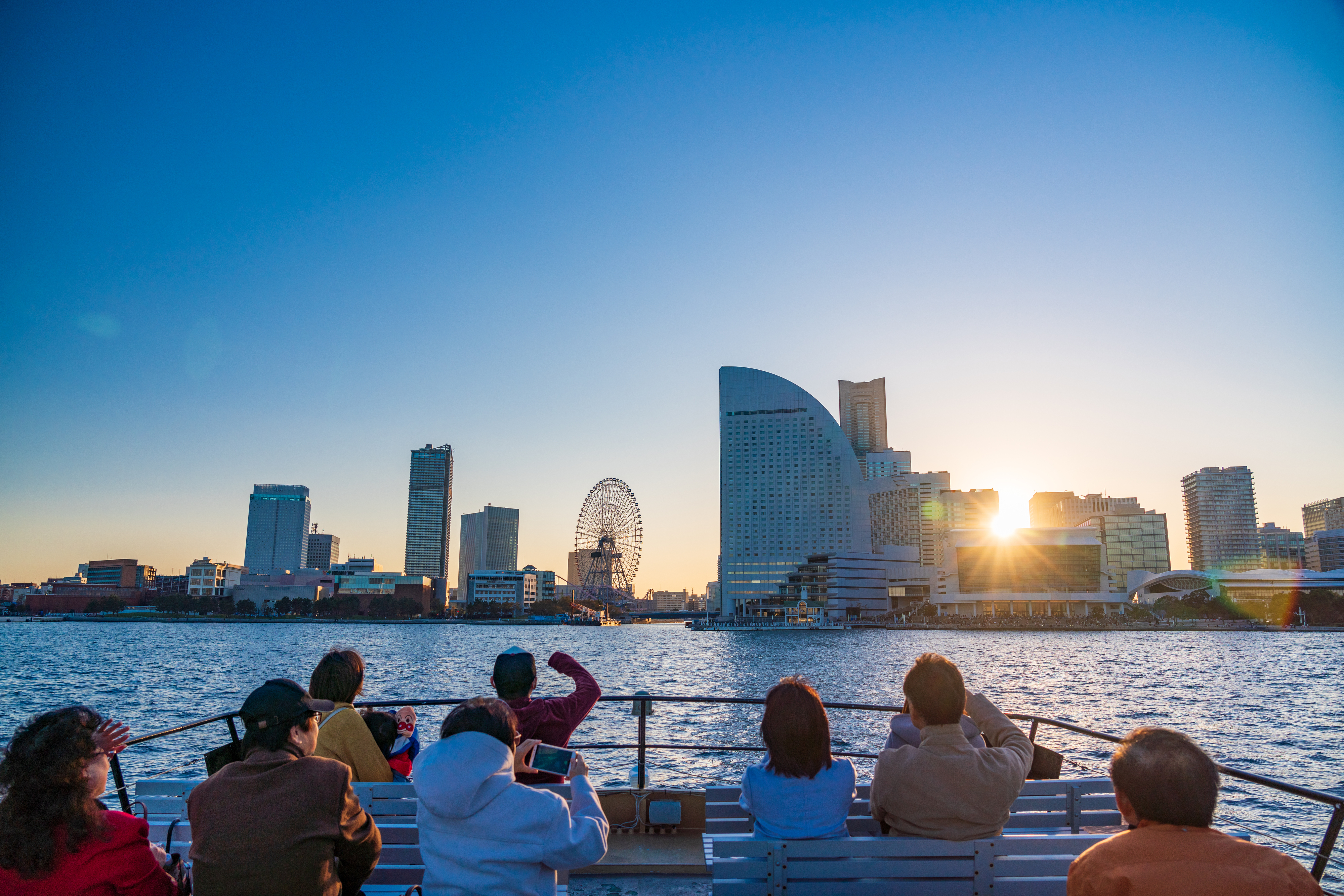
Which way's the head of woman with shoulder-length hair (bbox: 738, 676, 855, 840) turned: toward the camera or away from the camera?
away from the camera

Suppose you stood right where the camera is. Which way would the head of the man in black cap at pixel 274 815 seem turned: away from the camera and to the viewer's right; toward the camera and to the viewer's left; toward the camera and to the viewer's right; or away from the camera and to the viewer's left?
away from the camera and to the viewer's right

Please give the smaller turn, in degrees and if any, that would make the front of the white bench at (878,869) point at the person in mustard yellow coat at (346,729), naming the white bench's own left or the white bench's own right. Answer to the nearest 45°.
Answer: approximately 90° to the white bench's own left

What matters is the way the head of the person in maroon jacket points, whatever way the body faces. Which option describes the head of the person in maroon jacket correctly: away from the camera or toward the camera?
away from the camera

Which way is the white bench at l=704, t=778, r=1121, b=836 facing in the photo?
away from the camera

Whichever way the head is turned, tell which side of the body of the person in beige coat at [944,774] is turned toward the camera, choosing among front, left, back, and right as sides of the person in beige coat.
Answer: back

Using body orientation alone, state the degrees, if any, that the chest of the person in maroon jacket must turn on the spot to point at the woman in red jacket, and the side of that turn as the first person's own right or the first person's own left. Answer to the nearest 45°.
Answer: approximately 135° to the first person's own left

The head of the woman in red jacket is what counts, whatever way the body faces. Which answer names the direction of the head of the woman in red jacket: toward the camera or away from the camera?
away from the camera

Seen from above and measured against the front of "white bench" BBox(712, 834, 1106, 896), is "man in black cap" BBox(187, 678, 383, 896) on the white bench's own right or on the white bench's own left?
on the white bench's own left

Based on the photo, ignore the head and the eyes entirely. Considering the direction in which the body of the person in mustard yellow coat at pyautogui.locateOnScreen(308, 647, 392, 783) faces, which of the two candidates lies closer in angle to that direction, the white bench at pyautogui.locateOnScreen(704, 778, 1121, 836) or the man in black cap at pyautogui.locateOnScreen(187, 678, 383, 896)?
the white bench

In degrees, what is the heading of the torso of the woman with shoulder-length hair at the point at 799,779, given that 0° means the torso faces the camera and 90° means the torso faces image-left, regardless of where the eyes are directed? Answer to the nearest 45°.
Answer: approximately 180°

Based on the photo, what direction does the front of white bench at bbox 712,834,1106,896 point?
away from the camera

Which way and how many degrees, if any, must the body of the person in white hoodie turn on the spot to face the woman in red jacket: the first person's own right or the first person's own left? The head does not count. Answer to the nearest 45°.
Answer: approximately 135° to the first person's own left

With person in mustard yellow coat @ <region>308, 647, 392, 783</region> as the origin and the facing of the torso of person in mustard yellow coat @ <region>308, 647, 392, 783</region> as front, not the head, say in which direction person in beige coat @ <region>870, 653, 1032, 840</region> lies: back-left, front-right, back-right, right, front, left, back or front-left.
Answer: right

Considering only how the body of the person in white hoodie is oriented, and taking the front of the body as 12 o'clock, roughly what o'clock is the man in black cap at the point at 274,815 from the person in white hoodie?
The man in black cap is roughly at 8 o'clock from the person in white hoodie.

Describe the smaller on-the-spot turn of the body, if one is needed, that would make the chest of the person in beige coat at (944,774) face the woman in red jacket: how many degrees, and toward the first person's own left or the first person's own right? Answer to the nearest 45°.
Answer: approximately 135° to the first person's own left
